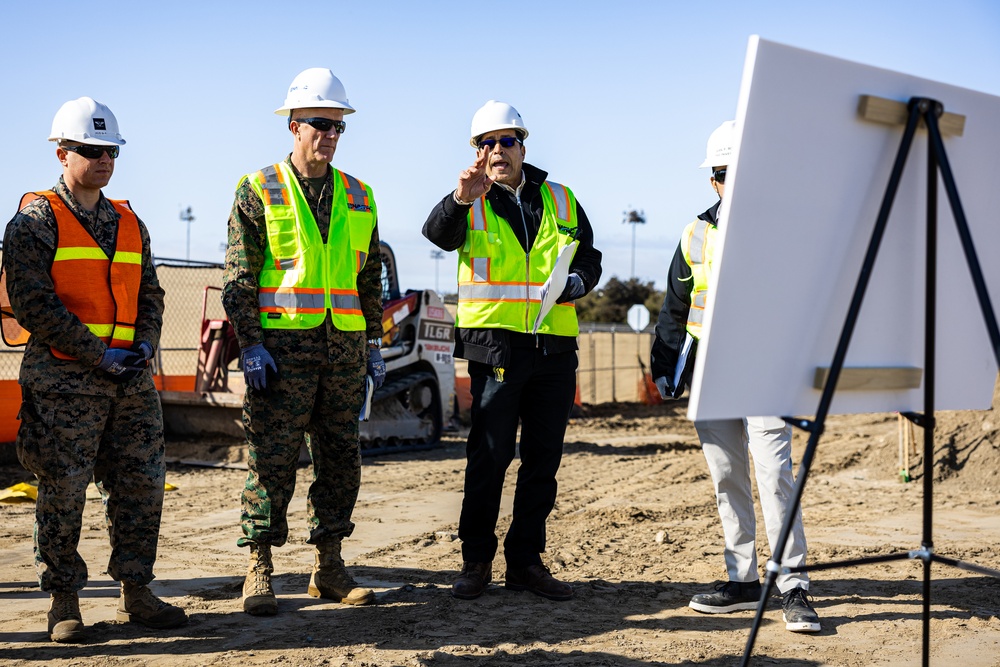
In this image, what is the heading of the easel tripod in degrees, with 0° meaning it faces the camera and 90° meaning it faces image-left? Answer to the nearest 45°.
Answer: approximately 135°

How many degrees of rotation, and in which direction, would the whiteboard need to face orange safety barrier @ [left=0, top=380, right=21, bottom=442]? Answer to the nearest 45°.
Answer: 0° — it already faces it

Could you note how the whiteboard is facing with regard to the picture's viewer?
facing away from the viewer and to the left of the viewer

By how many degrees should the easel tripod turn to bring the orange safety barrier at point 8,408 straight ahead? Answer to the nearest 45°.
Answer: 0° — it already faces it

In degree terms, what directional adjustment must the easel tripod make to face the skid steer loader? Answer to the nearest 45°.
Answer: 0° — it already faces it
